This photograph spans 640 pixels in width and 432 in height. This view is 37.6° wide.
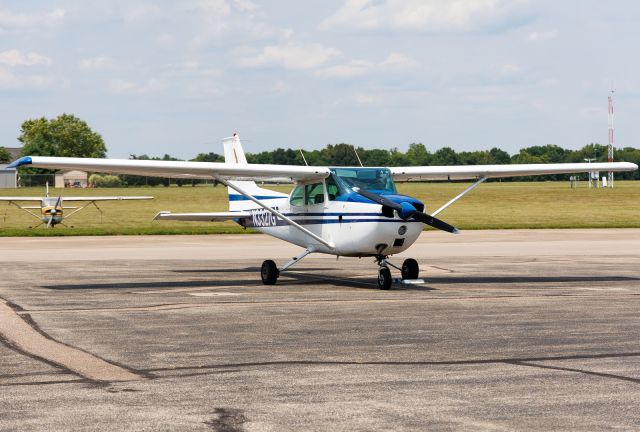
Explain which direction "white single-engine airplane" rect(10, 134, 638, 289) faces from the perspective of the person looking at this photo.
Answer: facing the viewer and to the right of the viewer
